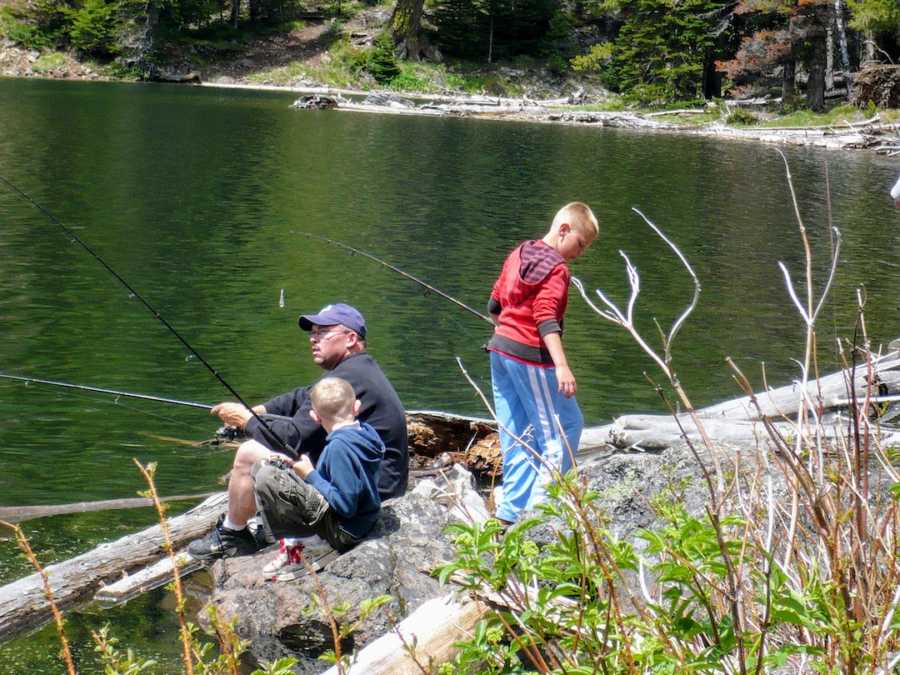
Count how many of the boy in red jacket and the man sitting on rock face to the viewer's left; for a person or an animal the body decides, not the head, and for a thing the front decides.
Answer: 1

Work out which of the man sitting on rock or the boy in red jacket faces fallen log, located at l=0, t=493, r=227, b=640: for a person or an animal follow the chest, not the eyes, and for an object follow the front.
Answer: the man sitting on rock

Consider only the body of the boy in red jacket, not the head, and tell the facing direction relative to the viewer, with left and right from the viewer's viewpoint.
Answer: facing away from the viewer and to the right of the viewer

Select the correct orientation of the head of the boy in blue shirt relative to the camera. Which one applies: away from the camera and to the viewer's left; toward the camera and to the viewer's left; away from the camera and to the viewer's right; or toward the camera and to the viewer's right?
away from the camera and to the viewer's left

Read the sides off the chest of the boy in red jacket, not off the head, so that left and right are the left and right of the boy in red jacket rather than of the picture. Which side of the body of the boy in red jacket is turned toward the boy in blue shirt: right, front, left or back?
back

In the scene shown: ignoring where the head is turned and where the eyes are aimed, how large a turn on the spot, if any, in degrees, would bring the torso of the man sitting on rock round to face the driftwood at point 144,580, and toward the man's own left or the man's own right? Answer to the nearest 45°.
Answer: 0° — they already face it

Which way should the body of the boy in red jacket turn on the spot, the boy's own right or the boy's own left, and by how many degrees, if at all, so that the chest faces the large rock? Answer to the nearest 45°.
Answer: approximately 180°

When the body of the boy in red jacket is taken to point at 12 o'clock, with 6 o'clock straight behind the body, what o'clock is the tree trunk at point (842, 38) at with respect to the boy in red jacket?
The tree trunk is roughly at 11 o'clock from the boy in red jacket.

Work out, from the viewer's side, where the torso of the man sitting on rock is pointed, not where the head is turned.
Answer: to the viewer's left

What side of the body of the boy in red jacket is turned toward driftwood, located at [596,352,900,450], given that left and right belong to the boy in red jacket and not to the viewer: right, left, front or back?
front

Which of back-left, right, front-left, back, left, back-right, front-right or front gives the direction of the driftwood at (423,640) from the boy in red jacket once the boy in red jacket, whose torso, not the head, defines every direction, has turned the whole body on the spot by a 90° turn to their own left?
back-left

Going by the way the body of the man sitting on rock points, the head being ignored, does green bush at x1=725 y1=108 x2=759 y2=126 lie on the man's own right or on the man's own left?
on the man's own right

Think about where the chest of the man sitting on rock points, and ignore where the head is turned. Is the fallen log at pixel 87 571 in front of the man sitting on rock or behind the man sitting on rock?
in front

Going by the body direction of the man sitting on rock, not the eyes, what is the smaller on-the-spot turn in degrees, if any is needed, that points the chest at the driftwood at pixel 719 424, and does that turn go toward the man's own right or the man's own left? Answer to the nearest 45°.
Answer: approximately 135° to the man's own right

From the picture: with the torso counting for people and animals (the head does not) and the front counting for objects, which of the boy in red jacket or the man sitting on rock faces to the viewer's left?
the man sitting on rock

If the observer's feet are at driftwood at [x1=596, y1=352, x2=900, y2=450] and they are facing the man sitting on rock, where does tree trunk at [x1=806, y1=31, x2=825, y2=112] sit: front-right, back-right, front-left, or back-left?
back-right
